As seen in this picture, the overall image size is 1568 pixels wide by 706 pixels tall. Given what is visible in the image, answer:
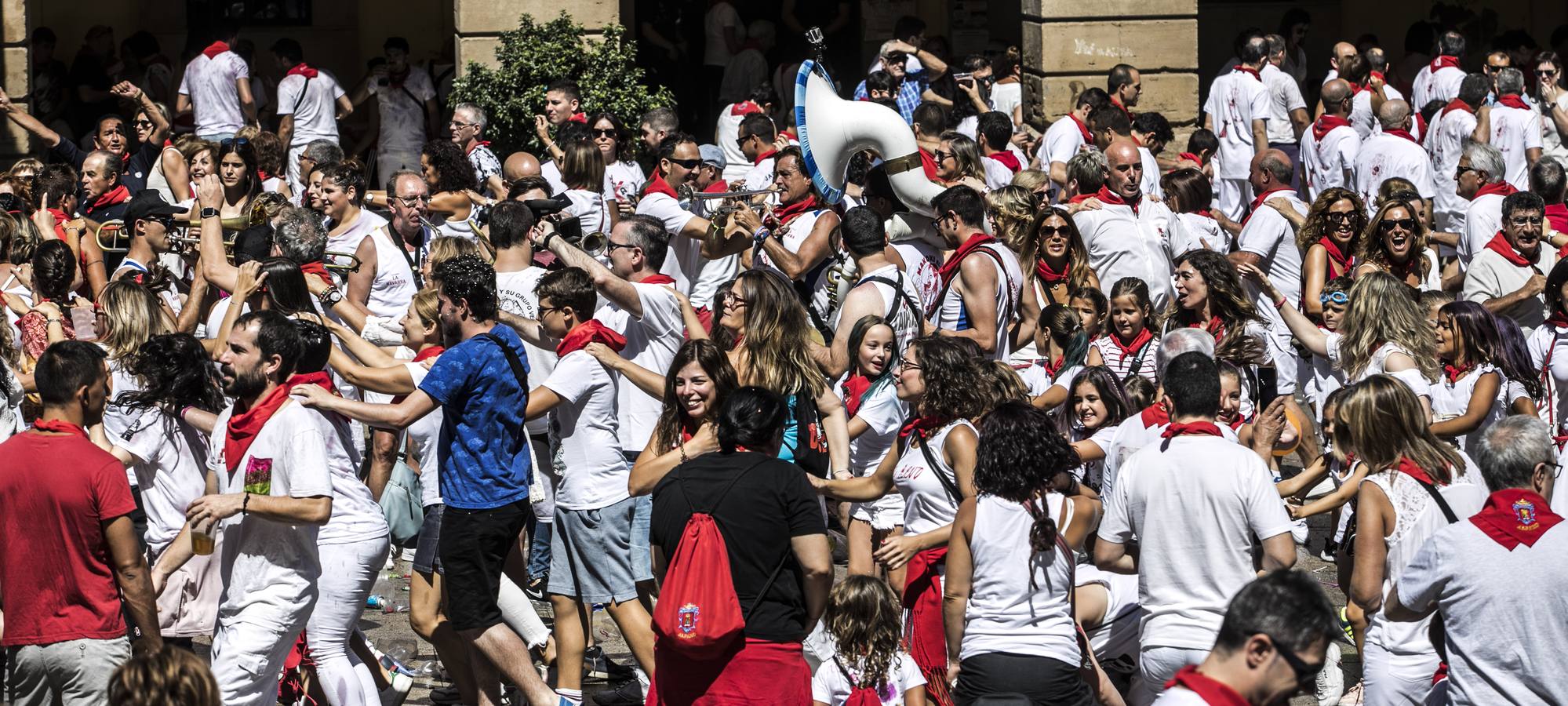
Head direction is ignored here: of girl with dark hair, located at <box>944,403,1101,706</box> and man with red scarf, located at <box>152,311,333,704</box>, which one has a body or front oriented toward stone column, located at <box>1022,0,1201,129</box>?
the girl with dark hair

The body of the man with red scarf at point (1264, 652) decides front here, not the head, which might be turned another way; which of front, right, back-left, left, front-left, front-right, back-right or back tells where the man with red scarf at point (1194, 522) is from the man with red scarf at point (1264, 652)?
left

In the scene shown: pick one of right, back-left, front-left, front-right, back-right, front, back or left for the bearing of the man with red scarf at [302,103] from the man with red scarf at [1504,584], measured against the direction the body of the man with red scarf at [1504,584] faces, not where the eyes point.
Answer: front-left

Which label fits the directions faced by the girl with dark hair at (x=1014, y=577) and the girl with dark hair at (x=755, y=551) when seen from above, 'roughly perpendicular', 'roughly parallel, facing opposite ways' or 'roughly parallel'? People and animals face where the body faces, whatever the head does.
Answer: roughly parallel

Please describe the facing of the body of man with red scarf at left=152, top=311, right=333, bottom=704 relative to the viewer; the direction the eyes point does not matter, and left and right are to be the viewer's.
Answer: facing the viewer and to the left of the viewer

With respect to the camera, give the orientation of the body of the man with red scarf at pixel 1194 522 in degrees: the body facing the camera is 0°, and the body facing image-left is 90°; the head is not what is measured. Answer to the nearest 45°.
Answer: approximately 180°

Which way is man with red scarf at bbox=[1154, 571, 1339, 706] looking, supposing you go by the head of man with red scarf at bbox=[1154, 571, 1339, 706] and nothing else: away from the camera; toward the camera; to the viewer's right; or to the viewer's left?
to the viewer's right

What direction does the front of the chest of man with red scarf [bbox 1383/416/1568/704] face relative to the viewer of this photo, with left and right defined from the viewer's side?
facing away from the viewer

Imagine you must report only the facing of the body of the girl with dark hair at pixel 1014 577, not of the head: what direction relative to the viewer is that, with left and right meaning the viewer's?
facing away from the viewer

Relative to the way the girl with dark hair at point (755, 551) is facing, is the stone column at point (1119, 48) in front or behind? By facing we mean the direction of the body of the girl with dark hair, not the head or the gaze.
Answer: in front

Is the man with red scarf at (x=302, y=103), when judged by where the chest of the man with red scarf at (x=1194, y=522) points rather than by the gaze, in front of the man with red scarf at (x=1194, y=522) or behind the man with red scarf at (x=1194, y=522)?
in front

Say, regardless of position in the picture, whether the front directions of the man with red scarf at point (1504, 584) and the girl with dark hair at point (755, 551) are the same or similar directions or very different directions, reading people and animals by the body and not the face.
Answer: same or similar directions
